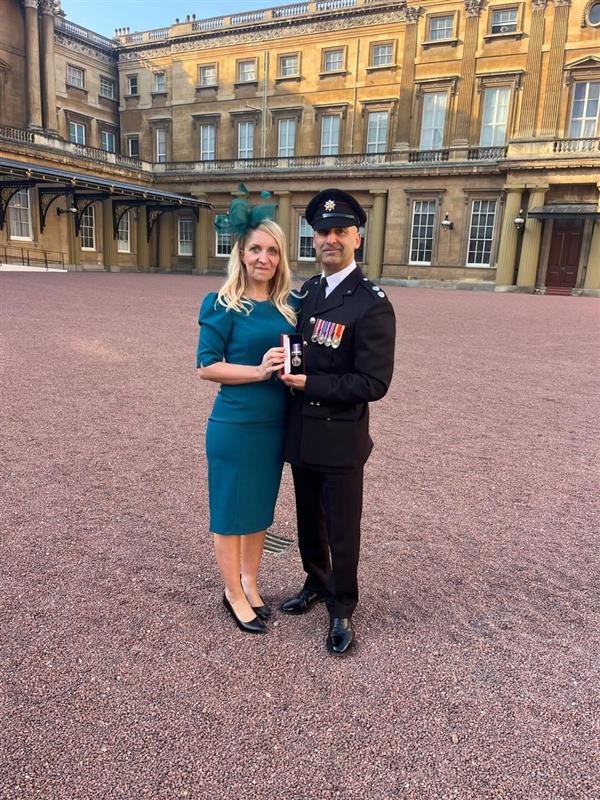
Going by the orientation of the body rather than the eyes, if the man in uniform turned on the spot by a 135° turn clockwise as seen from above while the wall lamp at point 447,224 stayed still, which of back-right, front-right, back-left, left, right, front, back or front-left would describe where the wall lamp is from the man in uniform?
front

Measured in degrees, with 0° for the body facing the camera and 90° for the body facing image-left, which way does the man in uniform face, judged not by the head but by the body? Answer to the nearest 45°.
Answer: approximately 45°

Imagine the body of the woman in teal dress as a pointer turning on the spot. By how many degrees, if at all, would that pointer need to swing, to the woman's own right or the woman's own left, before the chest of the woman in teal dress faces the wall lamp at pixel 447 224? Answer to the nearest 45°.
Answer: approximately 135° to the woman's own left

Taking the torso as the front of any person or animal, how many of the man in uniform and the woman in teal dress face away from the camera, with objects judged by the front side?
0

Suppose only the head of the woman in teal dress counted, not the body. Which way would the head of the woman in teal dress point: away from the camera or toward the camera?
toward the camera

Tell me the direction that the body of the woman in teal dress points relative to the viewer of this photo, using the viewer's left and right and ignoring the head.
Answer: facing the viewer and to the right of the viewer
